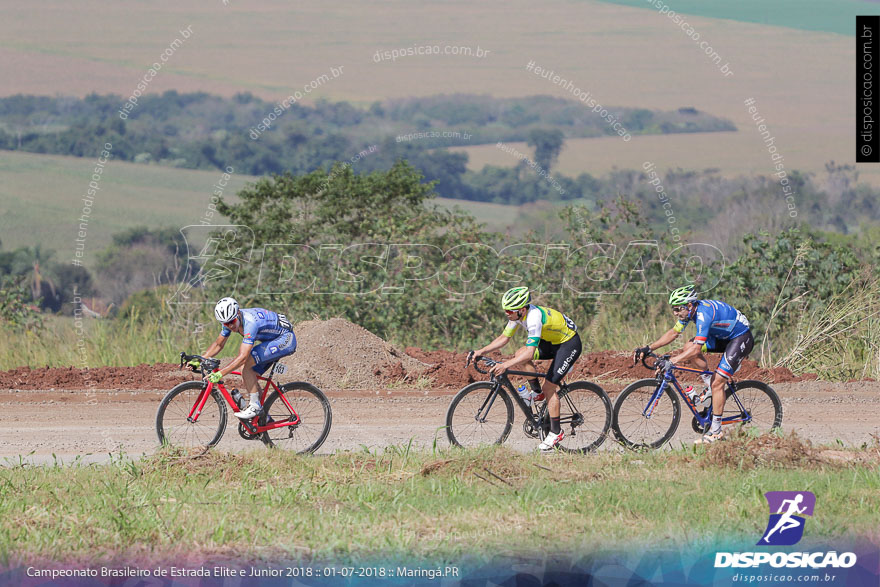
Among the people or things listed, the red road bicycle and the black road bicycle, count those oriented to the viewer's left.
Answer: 2

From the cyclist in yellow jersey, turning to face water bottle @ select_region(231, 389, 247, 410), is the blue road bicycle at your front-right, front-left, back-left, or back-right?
back-right

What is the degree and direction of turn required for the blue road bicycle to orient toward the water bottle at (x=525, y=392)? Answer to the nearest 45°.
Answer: approximately 45° to its left

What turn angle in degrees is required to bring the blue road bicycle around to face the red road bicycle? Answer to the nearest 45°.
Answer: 0° — it already faces it

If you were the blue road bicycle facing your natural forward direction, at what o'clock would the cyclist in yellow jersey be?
The cyclist in yellow jersey is roughly at 11 o'clock from the blue road bicycle.

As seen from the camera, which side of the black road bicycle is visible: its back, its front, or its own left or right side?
left

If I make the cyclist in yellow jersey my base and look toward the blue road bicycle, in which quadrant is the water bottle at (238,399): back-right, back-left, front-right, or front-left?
back-left

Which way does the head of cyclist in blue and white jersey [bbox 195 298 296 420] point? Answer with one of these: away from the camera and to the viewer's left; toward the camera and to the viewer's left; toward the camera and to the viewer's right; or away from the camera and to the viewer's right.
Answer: toward the camera and to the viewer's left

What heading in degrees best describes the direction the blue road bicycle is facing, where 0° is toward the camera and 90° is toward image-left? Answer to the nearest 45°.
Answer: approximately 90°

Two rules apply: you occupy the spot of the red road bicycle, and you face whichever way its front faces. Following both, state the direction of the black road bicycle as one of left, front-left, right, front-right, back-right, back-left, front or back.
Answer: back

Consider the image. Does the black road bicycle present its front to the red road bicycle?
yes

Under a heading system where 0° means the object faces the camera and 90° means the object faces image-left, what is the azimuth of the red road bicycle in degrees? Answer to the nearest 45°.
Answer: approximately 90°

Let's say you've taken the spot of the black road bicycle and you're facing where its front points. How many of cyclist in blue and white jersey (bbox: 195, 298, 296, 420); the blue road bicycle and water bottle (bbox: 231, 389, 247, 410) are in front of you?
2
